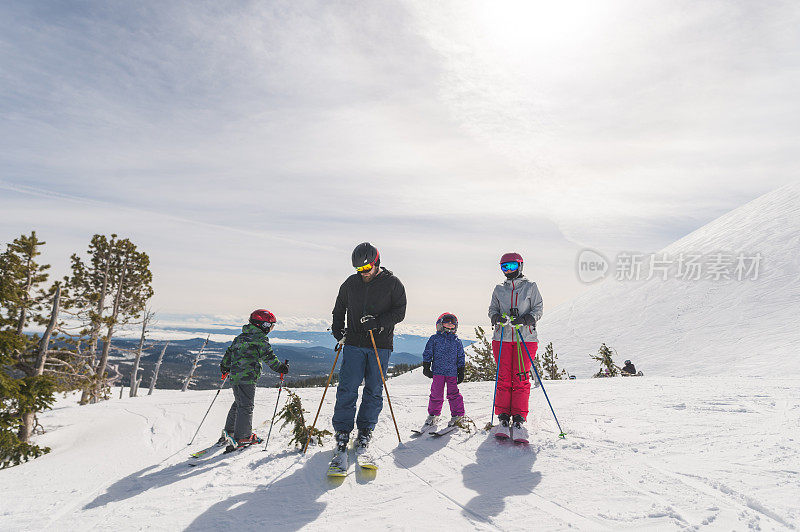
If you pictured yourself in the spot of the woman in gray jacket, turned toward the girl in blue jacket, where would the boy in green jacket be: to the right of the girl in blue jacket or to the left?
left

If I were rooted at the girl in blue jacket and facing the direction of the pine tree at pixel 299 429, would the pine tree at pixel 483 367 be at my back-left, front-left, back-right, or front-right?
back-right

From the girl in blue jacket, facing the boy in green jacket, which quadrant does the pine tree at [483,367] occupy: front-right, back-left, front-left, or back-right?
back-right

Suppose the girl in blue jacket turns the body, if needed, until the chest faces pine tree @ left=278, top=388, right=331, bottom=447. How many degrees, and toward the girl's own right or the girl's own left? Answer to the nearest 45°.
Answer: approximately 45° to the girl's own right

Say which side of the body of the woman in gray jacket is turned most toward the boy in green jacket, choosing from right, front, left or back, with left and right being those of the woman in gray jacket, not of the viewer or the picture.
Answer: right

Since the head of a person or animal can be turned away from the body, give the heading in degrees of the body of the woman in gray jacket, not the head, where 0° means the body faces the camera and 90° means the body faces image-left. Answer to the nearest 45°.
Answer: approximately 0°

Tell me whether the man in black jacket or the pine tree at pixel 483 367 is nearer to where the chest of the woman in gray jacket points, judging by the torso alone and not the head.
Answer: the man in black jacket
